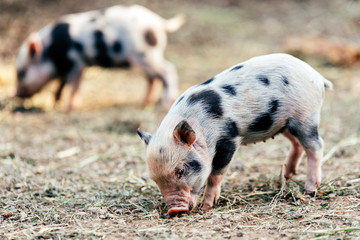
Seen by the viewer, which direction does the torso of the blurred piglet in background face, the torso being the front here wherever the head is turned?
to the viewer's left

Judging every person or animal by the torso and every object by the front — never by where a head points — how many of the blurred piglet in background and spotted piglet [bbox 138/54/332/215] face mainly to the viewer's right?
0

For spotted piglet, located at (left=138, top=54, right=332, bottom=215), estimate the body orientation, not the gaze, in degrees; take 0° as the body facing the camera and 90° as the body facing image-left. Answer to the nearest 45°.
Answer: approximately 45°

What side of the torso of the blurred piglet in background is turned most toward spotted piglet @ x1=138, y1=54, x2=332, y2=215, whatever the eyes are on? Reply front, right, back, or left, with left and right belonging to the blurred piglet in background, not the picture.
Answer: left

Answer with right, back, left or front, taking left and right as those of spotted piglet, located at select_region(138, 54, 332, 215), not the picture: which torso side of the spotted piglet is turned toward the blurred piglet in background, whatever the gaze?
right
